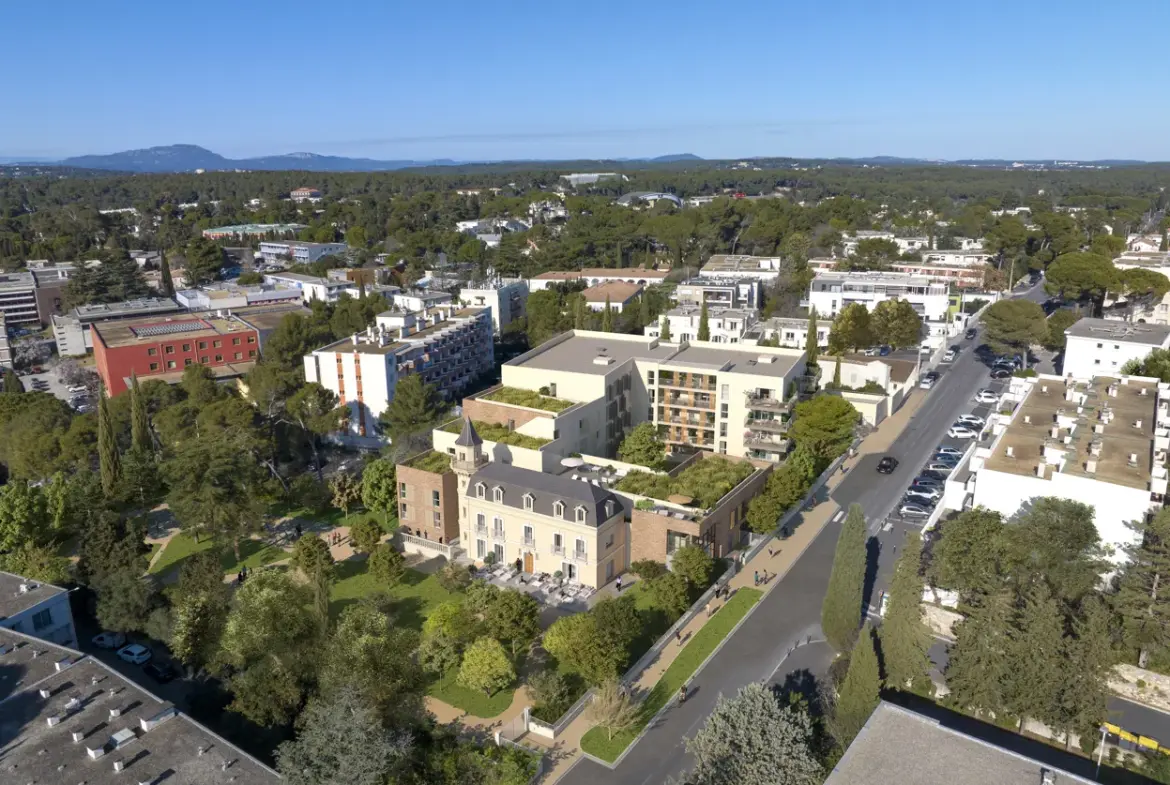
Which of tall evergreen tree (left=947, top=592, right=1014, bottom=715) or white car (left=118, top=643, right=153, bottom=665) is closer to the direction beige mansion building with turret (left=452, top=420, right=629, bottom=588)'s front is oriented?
the white car

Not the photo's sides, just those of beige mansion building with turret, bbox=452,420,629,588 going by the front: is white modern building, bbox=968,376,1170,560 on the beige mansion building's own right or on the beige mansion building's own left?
on the beige mansion building's own left

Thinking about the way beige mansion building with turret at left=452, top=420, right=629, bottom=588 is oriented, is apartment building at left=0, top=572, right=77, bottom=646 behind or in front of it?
in front

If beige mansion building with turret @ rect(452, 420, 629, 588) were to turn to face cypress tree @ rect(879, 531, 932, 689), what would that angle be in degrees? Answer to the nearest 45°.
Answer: approximately 90° to its left

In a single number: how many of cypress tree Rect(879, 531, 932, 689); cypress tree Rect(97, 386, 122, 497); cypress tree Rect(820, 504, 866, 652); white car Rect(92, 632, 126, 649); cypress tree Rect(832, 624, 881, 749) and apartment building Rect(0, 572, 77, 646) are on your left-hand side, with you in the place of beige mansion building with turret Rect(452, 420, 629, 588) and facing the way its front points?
3

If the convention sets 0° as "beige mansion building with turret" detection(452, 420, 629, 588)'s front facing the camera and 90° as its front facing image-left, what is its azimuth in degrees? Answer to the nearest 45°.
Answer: approximately 45°

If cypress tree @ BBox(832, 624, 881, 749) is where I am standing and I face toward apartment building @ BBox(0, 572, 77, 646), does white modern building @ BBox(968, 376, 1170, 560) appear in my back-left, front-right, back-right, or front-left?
back-right

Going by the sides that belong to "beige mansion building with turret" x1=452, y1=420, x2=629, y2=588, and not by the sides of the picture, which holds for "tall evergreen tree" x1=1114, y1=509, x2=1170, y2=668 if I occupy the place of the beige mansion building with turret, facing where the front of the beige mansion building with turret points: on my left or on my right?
on my left

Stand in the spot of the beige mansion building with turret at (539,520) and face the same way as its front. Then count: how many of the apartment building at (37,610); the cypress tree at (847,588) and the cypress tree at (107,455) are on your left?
1

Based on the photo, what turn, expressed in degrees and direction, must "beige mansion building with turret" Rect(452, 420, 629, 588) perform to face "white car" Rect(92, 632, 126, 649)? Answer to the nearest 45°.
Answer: approximately 45° to its right

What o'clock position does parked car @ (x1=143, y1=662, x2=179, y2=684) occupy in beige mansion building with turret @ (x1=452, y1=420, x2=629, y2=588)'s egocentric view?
The parked car is roughly at 1 o'clock from the beige mansion building with turret.

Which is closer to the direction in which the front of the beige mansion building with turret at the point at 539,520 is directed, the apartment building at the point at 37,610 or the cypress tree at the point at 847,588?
the apartment building

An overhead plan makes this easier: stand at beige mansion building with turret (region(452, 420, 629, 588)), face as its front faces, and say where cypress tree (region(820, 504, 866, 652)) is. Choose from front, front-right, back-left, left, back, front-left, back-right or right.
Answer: left

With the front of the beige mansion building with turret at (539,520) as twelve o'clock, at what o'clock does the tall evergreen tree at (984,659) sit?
The tall evergreen tree is roughly at 9 o'clock from the beige mansion building with turret.

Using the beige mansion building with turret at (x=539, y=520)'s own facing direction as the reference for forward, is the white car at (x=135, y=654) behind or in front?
in front

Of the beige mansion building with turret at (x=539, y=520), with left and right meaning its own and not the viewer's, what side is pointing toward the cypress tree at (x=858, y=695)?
left
